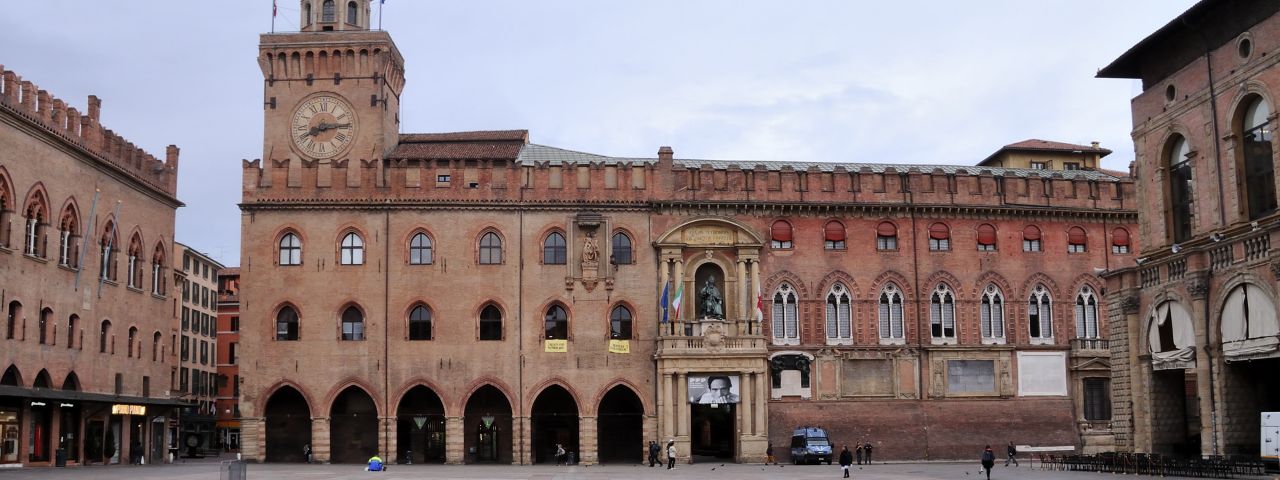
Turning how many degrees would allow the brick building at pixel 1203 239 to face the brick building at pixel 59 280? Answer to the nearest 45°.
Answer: approximately 45° to its right

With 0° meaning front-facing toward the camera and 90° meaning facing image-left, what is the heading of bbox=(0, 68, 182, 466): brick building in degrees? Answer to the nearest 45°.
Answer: approximately 315°

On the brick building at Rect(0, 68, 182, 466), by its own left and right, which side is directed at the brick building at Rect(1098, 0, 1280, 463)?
front

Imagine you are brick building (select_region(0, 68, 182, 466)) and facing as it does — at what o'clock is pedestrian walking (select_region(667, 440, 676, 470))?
The pedestrian walking is roughly at 11 o'clock from the brick building.

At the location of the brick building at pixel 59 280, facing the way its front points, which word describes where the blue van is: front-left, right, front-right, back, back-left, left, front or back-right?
front-left

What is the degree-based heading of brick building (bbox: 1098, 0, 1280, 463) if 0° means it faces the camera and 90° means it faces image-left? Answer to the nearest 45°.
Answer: approximately 45°

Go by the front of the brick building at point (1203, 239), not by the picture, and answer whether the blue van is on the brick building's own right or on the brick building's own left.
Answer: on the brick building's own right

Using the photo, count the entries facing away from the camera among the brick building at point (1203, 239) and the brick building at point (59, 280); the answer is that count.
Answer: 0
